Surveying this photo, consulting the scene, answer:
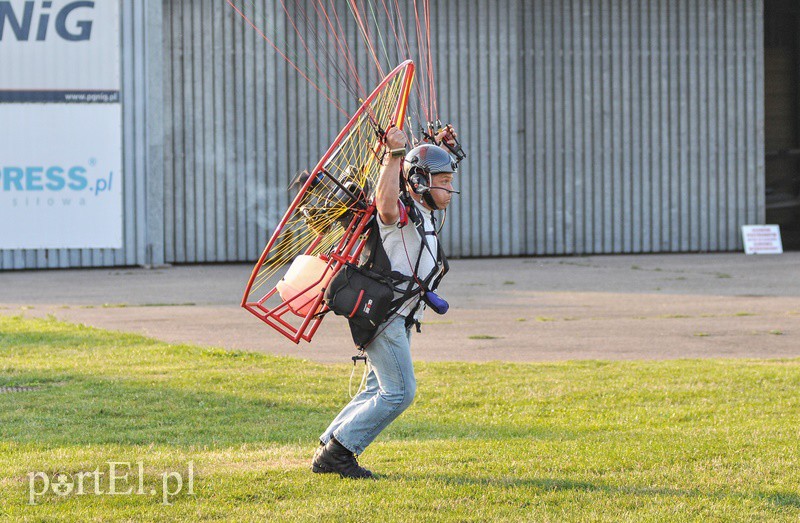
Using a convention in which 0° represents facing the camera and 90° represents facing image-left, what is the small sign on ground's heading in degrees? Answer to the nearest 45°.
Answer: approximately 0°

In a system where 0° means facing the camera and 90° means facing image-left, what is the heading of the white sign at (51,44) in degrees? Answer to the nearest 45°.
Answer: approximately 0°

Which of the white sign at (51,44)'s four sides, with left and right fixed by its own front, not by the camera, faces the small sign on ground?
left

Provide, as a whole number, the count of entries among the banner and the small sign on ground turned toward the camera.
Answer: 2

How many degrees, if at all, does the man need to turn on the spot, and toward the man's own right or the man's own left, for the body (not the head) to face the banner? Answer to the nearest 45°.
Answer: approximately 90° to the man's own left

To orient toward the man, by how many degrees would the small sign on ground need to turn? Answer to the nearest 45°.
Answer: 0° — it already faces them

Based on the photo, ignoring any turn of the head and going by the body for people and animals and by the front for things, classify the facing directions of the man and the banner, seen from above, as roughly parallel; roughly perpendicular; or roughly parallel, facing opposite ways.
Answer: roughly perpendicular

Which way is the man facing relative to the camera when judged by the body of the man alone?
to the viewer's right

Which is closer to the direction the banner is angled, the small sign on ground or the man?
the man

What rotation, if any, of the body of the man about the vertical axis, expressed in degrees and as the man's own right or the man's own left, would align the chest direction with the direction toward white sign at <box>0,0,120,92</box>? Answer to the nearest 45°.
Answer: approximately 90° to the man's own left

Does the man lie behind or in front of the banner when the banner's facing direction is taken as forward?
in front

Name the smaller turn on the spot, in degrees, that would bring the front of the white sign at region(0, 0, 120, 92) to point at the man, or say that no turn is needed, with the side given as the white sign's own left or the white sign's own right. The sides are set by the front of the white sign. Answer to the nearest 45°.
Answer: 0° — it already faces them
